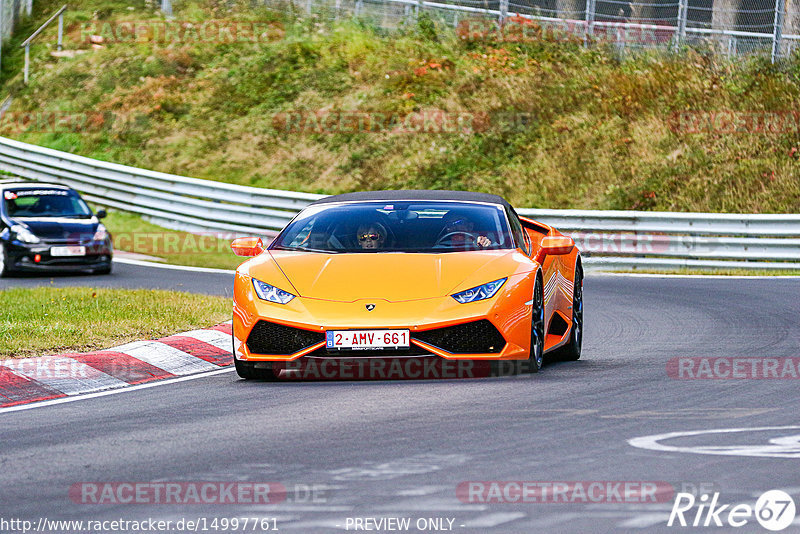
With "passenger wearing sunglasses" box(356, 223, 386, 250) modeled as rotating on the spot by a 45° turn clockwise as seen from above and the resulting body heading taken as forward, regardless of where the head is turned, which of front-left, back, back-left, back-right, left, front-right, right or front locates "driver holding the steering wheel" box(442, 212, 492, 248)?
back-left

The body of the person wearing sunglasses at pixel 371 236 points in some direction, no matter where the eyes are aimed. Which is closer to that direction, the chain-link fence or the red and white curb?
the red and white curb

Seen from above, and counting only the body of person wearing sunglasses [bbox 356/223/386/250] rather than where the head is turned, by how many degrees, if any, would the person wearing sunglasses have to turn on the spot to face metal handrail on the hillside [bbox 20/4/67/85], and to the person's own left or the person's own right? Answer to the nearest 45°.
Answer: approximately 180°

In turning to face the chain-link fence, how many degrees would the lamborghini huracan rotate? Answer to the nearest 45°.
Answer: approximately 180°

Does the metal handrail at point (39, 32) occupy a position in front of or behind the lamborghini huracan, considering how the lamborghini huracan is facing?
behind

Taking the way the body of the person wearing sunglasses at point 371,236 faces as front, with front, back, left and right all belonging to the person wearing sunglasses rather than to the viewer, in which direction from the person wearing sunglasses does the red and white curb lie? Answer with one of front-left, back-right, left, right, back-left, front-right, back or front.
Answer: right

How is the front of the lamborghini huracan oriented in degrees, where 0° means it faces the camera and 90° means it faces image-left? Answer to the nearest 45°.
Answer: approximately 0°
